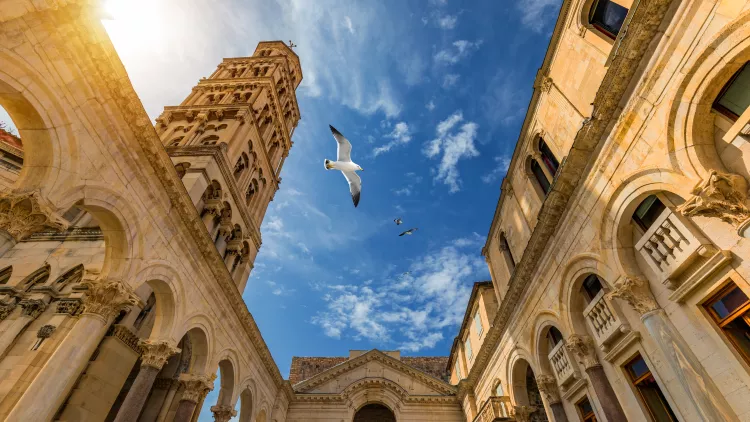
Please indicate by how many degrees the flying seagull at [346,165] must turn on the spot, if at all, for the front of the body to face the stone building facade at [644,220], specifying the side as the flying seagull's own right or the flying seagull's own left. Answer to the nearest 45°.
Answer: approximately 45° to the flying seagull's own right

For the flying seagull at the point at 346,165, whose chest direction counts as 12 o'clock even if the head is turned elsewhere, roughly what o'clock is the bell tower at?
The bell tower is roughly at 7 o'clock from the flying seagull.

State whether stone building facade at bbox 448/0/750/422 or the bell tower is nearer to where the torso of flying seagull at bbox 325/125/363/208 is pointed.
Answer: the stone building facade

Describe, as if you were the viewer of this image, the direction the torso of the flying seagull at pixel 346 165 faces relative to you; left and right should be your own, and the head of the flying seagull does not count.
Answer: facing to the right of the viewer
